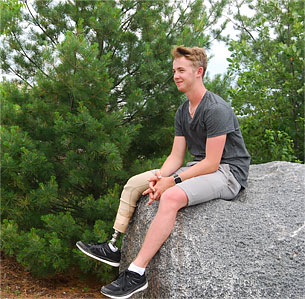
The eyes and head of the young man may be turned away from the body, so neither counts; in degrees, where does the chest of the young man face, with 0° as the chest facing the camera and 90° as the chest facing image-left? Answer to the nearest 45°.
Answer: approximately 45°

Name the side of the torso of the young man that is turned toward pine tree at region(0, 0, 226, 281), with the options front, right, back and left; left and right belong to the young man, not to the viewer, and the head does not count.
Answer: right
